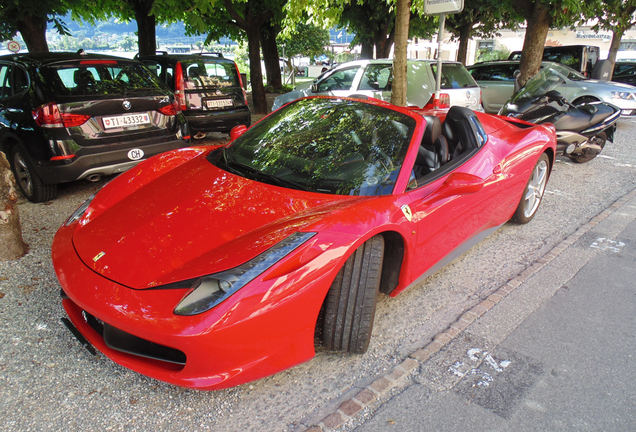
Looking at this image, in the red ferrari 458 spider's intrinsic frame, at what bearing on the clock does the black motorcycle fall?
The black motorcycle is roughly at 6 o'clock from the red ferrari 458 spider.

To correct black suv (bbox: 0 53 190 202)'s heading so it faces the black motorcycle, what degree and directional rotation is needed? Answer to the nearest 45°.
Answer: approximately 135° to its right

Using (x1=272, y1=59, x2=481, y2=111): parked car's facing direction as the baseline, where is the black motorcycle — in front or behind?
behind

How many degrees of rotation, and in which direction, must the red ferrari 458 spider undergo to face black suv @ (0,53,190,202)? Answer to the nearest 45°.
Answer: approximately 90° to its right

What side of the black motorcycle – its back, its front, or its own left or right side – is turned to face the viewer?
left

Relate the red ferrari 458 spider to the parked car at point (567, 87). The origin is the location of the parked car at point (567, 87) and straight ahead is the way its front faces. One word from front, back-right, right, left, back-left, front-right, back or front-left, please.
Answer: right

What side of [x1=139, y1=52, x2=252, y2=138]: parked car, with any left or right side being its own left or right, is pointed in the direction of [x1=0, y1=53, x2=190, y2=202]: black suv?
left

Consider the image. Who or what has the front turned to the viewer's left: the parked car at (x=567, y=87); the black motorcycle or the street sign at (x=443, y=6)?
the black motorcycle

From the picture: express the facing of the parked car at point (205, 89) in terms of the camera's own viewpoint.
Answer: facing away from the viewer and to the left of the viewer

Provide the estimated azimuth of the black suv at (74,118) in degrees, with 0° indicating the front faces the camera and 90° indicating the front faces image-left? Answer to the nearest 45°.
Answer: approximately 135°

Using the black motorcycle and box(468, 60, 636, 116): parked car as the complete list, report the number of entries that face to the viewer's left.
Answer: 1

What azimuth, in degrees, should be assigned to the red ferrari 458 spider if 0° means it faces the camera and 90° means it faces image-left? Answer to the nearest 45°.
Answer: approximately 45°

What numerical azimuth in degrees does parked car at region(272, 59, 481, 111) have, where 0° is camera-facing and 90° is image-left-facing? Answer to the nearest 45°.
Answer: approximately 135°

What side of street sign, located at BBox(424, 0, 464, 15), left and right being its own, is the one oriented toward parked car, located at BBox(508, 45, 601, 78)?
back

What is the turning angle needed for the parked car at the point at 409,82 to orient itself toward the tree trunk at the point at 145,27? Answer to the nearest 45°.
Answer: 0° — it already faces it

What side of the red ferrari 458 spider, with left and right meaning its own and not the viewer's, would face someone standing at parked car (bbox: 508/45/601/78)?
back
